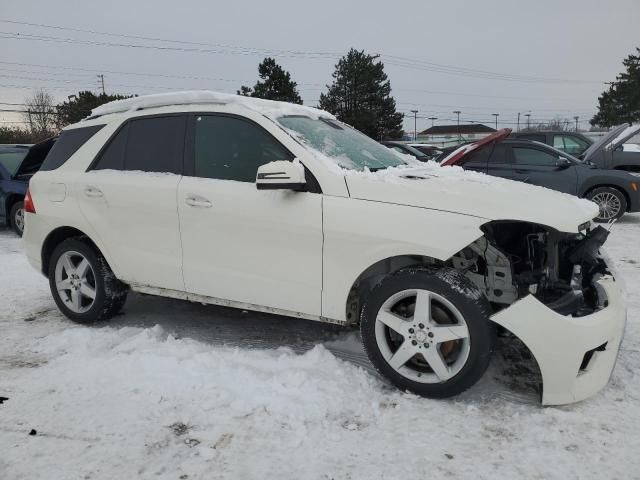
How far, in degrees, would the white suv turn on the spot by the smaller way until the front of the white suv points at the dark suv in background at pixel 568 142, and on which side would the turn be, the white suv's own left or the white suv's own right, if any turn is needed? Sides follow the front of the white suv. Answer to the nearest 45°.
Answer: approximately 90° to the white suv's own left

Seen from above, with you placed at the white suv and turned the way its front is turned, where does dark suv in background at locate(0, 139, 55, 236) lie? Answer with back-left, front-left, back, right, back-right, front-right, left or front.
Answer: back

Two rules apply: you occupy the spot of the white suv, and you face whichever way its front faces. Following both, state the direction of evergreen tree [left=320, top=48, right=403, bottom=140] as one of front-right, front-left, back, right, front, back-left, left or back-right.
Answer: back-left

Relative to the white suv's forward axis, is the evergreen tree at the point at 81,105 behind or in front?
behind

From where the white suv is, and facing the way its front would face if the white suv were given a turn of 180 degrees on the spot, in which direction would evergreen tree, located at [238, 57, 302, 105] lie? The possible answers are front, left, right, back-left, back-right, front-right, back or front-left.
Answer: front-right

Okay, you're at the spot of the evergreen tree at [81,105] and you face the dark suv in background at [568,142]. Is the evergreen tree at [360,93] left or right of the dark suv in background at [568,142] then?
left

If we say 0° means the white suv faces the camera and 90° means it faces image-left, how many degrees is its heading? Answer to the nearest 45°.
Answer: approximately 315°

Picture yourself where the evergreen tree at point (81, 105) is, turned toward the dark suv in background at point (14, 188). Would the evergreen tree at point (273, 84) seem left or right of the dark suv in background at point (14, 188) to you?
left
